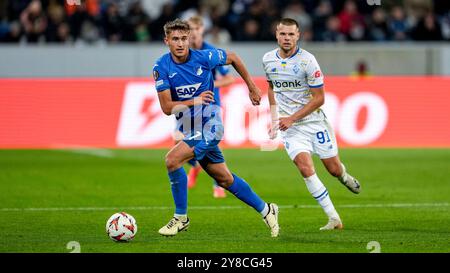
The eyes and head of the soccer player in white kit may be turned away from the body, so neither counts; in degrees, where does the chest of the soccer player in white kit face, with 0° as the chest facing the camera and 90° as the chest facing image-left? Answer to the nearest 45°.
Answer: approximately 45°

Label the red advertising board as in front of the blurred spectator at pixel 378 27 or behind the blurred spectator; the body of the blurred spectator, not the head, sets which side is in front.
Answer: in front

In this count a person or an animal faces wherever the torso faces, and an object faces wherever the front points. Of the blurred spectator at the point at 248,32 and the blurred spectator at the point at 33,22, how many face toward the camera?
2

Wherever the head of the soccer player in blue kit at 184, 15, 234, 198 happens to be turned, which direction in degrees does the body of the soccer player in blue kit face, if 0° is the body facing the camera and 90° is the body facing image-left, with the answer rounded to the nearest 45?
approximately 45°

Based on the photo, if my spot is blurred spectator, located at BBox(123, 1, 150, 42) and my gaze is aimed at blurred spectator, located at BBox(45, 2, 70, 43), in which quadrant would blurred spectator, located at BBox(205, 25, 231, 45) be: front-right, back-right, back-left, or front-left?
back-left

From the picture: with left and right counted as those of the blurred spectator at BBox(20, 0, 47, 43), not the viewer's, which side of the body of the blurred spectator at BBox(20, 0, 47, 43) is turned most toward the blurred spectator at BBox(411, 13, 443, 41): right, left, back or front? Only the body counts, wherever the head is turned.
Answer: left

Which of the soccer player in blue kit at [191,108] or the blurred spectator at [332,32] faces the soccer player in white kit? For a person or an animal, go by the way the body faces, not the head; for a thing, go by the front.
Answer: the blurred spectator

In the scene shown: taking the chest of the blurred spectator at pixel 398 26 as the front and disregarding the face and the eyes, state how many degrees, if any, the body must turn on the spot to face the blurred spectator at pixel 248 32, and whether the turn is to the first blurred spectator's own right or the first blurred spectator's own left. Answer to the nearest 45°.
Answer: approximately 90° to the first blurred spectator's own right

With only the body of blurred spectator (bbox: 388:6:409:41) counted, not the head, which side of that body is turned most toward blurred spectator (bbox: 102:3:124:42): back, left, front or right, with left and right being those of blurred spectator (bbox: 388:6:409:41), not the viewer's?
right

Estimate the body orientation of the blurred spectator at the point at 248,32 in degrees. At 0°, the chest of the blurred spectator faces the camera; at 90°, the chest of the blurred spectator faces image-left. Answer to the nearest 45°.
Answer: approximately 0°

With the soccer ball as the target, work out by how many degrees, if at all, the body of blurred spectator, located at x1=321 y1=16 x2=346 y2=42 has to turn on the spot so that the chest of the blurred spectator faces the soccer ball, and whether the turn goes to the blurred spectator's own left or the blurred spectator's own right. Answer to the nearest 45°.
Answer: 0° — they already face it

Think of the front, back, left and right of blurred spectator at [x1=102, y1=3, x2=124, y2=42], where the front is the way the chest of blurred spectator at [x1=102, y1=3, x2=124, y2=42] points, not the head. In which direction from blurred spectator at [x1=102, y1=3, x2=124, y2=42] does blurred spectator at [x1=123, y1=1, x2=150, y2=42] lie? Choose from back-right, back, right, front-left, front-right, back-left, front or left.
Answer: left

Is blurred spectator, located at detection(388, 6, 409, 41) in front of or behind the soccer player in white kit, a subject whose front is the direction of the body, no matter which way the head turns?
behind

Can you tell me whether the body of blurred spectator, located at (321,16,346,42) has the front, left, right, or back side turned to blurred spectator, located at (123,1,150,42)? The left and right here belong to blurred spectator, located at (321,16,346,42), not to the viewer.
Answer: right
